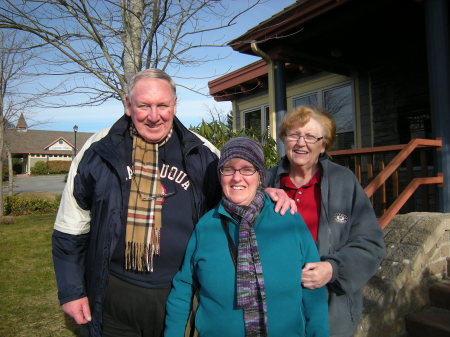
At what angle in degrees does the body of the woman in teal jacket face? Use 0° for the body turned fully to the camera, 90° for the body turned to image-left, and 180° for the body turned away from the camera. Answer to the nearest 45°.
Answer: approximately 0°

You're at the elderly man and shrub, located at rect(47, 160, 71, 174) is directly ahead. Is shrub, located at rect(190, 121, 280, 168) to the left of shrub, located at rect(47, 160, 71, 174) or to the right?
right

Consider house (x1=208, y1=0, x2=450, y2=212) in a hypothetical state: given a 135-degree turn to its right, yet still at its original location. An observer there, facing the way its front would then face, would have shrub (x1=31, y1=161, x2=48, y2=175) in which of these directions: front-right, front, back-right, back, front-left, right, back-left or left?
front-left

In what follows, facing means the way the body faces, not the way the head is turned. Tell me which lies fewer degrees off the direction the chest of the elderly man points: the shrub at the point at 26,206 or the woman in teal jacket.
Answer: the woman in teal jacket

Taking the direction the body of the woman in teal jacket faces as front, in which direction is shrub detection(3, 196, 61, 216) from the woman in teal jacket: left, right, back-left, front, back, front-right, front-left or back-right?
back-right

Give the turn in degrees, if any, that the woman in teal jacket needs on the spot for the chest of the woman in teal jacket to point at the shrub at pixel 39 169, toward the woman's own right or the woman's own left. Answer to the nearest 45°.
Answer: approximately 135° to the woman's own right

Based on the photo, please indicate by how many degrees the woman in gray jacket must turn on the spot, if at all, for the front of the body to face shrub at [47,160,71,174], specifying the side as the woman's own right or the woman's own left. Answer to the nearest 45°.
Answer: approximately 90° to the woman's own right

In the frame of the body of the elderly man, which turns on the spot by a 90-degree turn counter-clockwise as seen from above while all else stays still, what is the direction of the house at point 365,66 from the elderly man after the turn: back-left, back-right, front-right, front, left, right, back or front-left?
front-left

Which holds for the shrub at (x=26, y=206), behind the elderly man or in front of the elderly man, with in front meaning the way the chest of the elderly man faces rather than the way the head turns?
behind

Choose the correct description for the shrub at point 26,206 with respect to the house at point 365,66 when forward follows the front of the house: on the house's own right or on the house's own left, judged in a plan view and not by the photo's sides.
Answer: on the house's own right

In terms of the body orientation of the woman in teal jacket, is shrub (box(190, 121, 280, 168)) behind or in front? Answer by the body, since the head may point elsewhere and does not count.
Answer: behind

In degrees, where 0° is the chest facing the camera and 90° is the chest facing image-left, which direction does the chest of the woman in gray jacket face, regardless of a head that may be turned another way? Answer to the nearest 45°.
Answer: approximately 45°

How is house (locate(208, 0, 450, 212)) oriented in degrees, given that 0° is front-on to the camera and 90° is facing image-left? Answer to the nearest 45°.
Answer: approximately 45°
